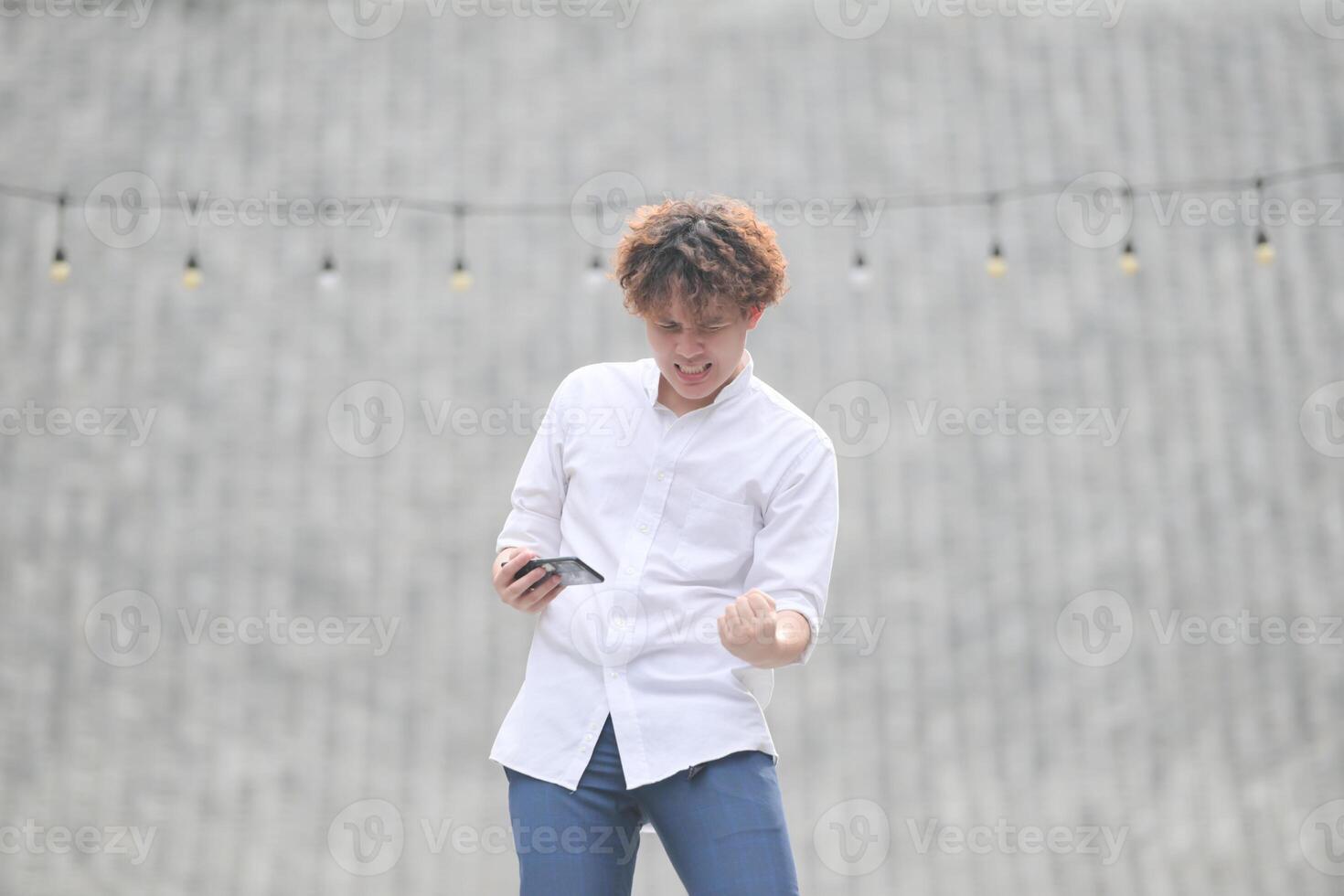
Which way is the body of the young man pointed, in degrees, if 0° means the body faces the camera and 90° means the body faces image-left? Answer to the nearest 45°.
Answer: approximately 0°

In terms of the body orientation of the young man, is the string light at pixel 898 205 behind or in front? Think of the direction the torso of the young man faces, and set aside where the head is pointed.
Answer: behind
